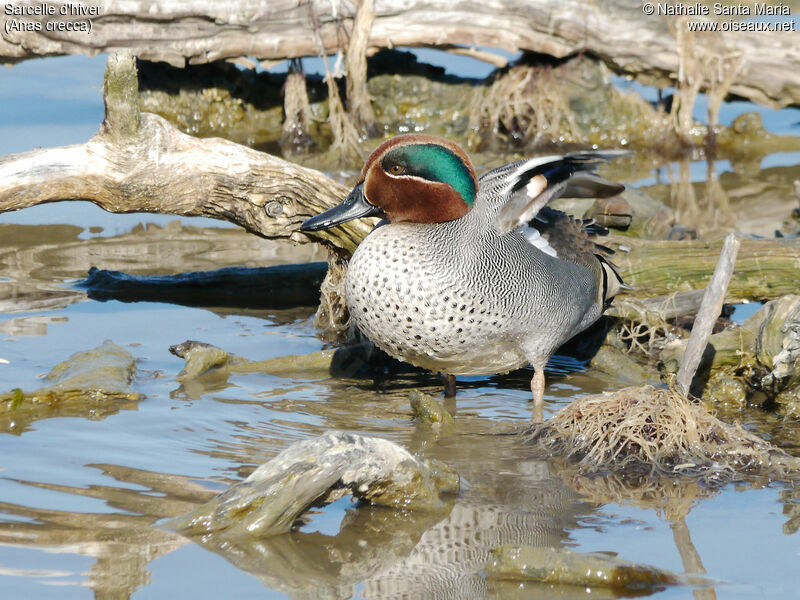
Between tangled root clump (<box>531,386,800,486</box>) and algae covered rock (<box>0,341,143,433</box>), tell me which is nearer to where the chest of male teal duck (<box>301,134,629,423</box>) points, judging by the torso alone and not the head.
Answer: the algae covered rock

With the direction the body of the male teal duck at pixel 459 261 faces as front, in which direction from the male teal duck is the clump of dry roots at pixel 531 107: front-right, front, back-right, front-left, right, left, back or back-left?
back-right

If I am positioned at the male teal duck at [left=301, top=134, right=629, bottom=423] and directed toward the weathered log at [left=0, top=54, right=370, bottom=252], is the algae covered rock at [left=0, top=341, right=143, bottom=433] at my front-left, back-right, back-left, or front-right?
front-left

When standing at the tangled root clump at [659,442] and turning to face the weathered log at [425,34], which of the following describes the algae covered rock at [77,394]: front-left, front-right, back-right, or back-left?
front-left

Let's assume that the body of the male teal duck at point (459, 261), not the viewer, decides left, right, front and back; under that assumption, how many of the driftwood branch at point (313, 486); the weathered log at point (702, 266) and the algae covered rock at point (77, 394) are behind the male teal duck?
1

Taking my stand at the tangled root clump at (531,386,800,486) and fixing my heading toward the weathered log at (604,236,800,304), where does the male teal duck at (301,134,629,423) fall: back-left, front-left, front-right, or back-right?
front-left

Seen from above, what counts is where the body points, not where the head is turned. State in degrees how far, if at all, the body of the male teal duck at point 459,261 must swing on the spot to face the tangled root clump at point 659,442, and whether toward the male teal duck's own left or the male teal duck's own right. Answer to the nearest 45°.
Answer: approximately 90° to the male teal duck's own left

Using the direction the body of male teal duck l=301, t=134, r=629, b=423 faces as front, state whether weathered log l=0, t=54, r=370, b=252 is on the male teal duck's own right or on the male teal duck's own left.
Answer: on the male teal duck's own right

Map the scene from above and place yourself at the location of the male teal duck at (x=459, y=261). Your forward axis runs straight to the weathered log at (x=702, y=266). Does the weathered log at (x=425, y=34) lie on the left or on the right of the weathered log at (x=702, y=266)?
left

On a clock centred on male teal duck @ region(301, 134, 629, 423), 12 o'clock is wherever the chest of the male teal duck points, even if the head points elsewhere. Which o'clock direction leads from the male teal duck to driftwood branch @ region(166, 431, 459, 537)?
The driftwood branch is roughly at 11 o'clock from the male teal duck.

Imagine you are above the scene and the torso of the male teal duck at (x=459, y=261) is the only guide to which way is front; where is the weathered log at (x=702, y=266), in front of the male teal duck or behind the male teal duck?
behind

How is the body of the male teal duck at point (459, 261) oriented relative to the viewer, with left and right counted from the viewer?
facing the viewer and to the left of the viewer

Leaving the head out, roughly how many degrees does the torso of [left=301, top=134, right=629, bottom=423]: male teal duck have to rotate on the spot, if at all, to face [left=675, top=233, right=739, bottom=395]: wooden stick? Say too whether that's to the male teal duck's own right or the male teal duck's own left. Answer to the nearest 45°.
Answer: approximately 135° to the male teal duck's own left

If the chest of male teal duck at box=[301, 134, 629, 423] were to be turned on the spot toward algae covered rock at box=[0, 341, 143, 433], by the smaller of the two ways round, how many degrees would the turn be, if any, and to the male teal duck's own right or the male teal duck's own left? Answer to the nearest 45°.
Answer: approximately 45° to the male teal duck's own right
